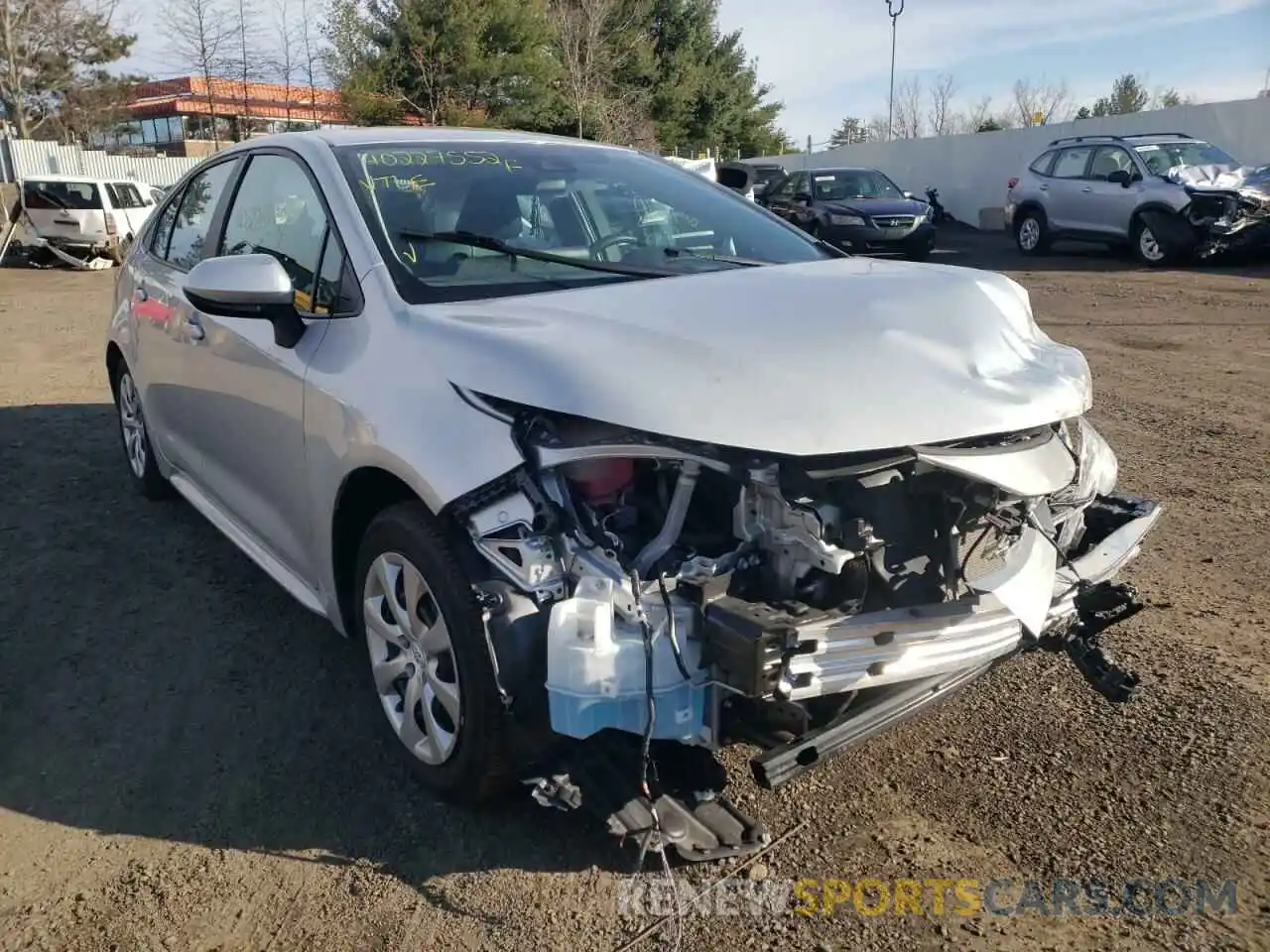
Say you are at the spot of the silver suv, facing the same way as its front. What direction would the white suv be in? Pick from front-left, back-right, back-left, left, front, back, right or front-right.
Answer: back-right

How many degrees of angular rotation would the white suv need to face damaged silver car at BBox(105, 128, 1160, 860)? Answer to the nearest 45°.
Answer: approximately 135° to its right

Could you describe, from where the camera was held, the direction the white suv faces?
facing away from the viewer and to the right of the viewer

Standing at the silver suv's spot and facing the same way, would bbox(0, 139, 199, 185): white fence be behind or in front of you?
behind

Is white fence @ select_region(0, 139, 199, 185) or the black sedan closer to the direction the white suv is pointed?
the white fence

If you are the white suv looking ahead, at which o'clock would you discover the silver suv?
The silver suv is roughly at 3 o'clock from the white suv.

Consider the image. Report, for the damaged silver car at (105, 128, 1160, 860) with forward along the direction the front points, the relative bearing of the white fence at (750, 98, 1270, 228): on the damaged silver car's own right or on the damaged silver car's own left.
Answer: on the damaged silver car's own left

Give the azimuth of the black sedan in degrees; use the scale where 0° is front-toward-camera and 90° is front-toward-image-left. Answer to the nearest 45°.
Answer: approximately 315°

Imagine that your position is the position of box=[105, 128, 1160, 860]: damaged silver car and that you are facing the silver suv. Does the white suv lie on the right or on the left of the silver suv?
left

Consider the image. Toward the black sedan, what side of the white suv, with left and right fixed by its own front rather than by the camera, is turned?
right

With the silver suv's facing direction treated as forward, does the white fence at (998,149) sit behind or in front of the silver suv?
behind

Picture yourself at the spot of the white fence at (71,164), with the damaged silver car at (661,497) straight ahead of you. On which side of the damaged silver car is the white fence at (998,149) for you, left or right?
left
